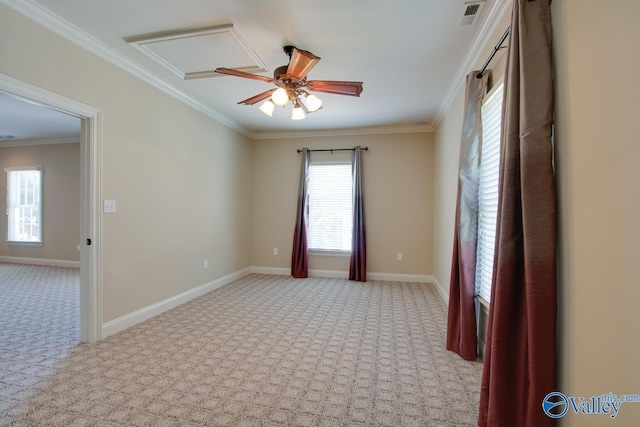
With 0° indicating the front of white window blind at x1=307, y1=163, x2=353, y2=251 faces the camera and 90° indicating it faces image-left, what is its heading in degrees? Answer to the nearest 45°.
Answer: approximately 0°

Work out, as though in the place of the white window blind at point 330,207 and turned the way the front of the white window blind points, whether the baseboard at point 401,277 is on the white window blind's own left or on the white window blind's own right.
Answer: on the white window blind's own left

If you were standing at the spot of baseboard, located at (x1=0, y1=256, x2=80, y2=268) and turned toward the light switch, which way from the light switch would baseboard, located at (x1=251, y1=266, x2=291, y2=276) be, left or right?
left

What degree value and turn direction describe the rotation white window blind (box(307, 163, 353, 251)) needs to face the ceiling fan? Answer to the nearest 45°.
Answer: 0° — it already faces it

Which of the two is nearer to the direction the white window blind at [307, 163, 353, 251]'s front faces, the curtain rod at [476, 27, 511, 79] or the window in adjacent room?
the curtain rod

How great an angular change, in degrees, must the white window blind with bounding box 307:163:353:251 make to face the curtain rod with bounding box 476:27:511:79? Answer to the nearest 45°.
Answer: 0° — it already faces it

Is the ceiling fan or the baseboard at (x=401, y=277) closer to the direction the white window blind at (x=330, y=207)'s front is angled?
the ceiling fan
